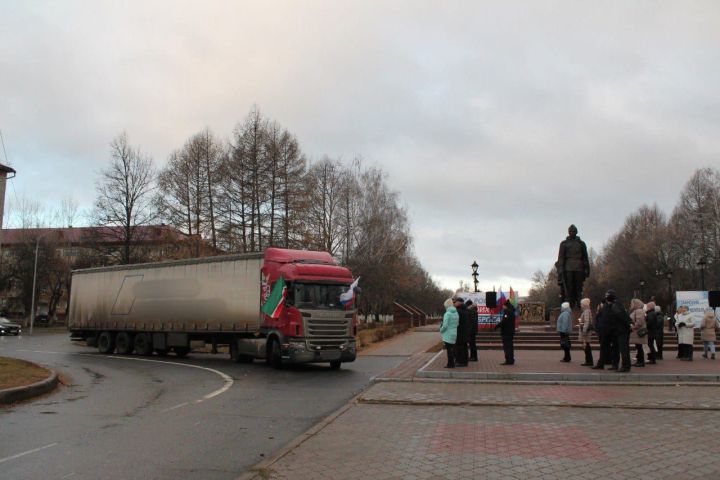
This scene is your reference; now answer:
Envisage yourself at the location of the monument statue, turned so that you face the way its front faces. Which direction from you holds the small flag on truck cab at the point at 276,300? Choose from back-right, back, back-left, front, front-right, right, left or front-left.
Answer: front-right

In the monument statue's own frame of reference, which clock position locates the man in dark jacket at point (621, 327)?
The man in dark jacket is roughly at 12 o'clock from the monument statue.

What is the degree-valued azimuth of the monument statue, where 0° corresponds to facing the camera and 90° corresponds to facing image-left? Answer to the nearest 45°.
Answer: approximately 0°

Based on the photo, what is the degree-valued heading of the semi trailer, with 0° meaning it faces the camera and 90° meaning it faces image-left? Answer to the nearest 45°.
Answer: approximately 315°

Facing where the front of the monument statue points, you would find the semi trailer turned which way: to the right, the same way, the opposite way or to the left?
to the left

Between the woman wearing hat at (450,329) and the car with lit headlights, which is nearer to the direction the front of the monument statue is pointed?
the woman wearing hat

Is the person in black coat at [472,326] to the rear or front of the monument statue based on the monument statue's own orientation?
to the front

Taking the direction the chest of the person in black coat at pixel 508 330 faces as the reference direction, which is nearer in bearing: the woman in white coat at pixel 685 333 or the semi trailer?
the semi trailer

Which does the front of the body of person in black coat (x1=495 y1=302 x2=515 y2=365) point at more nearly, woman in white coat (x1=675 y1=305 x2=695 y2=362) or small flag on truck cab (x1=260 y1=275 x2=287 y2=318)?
the small flag on truck cab

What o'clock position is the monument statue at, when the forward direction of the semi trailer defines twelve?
The monument statue is roughly at 11 o'clock from the semi trailer.

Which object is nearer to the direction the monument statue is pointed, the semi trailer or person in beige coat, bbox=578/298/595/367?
the person in beige coat
